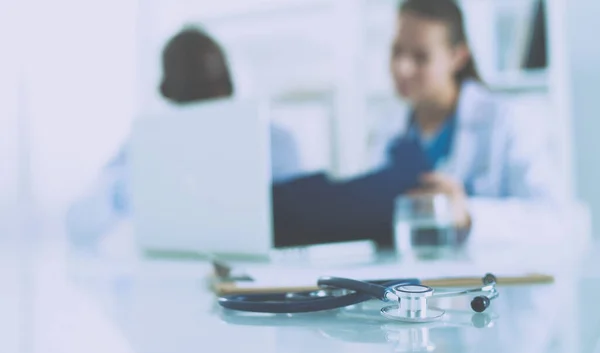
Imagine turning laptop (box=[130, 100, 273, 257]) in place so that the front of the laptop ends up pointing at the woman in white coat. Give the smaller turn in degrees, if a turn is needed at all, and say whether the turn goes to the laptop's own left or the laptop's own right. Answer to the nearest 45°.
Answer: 0° — it already faces them

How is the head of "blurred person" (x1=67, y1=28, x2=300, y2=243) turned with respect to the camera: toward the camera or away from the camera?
away from the camera

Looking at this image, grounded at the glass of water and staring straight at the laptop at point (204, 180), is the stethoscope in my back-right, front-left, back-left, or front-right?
front-left

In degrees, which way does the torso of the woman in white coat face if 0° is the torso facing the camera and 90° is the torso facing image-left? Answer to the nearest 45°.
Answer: approximately 45°

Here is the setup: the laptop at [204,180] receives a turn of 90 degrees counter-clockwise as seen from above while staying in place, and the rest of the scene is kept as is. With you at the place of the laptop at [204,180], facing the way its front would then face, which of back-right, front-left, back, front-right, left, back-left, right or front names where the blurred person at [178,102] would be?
front-right

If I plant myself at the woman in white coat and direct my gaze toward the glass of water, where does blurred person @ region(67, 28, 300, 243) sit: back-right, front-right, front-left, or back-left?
front-right

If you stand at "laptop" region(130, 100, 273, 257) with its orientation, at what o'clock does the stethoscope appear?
The stethoscope is roughly at 4 o'clock from the laptop.

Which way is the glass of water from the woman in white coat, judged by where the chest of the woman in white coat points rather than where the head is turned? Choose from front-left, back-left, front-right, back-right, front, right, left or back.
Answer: front-left

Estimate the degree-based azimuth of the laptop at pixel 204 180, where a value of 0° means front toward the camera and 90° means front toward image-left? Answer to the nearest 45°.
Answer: approximately 225°

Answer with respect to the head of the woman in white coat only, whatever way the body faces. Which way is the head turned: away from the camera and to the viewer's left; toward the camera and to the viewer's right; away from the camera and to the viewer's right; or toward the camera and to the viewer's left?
toward the camera and to the viewer's left
